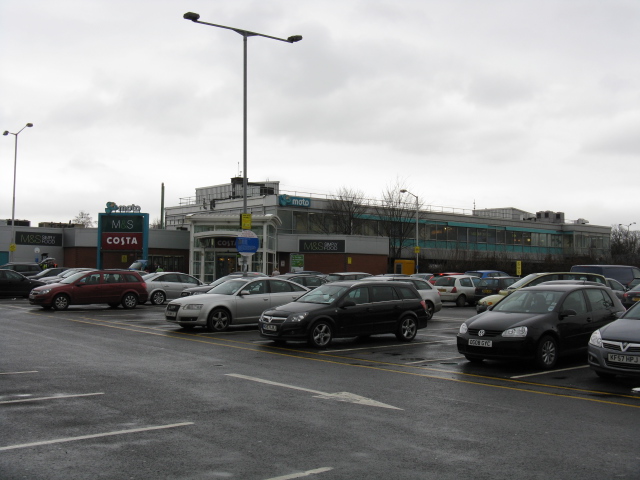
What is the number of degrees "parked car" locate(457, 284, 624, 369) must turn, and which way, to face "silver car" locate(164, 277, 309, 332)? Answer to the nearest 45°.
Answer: approximately 90° to its right

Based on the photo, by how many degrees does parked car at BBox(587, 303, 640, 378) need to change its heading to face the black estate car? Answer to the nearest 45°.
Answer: approximately 90° to its right

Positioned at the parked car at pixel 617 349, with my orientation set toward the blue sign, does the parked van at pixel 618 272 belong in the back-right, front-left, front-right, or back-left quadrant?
front-right

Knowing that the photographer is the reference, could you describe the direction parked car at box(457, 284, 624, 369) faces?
facing the viewer and to the left of the viewer

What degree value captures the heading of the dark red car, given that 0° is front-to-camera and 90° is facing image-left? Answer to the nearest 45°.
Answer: approximately 90°

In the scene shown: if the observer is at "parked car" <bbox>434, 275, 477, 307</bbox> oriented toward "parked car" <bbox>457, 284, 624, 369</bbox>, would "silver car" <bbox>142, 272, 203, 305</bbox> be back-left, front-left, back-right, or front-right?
front-right

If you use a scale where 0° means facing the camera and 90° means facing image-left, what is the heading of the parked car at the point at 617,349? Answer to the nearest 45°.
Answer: approximately 45°
